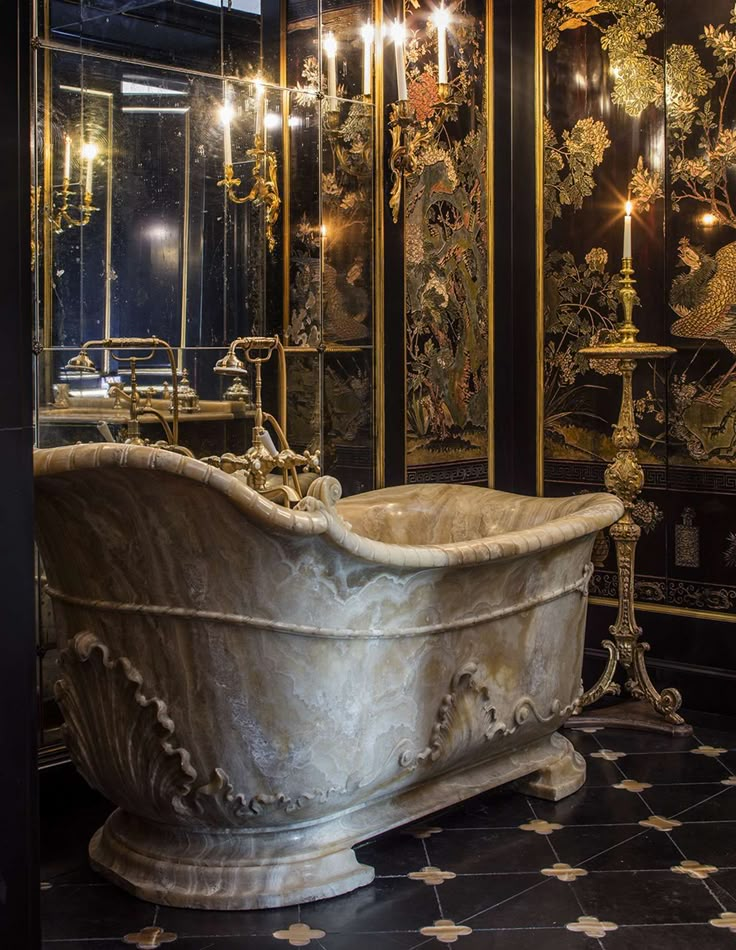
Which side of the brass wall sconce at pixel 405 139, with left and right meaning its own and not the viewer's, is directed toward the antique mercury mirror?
right

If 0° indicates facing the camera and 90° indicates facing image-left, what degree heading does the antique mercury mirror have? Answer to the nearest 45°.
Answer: approximately 315°

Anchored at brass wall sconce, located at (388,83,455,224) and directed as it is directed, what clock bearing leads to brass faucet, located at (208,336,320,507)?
The brass faucet is roughly at 2 o'clock from the brass wall sconce.

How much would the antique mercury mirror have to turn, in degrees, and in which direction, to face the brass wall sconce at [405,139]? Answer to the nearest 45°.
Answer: approximately 90° to its left

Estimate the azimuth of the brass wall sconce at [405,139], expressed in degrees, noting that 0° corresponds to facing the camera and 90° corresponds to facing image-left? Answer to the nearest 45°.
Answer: approximately 315°
